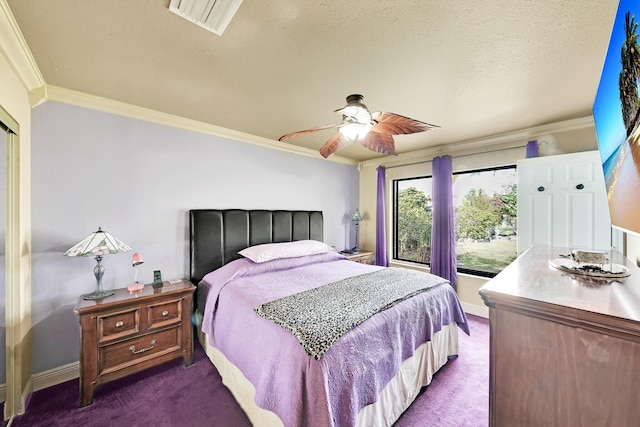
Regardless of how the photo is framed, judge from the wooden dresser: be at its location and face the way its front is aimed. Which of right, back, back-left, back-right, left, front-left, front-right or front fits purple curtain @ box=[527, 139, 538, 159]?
front-right

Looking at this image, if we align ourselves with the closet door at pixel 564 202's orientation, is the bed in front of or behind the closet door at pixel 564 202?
in front

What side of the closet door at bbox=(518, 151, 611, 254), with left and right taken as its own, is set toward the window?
right

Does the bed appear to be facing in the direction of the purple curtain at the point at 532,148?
no

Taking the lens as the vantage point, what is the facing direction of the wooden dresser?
facing away from the viewer and to the left of the viewer

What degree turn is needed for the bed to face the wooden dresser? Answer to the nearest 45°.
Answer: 0° — it already faces it

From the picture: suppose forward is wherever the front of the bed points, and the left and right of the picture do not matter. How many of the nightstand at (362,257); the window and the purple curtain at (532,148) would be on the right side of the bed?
0

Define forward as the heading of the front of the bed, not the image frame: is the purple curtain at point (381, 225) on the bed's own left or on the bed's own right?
on the bed's own left

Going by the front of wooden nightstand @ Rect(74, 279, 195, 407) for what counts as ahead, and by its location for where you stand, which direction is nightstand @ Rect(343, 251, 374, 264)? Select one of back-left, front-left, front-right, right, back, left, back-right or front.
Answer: front-left

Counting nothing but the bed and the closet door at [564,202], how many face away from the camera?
0

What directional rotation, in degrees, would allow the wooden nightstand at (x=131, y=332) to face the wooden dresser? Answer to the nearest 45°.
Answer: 0° — it already faces it

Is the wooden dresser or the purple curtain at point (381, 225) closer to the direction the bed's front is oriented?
the wooden dresser

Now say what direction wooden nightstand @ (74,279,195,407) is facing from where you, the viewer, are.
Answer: facing the viewer and to the right of the viewer

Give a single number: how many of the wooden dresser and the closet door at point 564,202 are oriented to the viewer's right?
0
